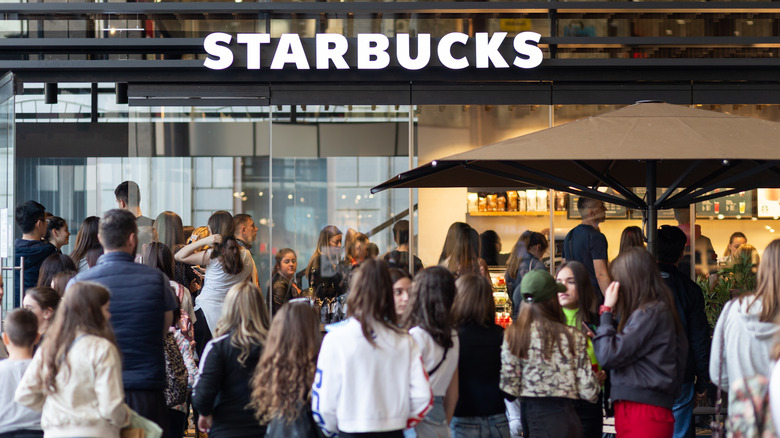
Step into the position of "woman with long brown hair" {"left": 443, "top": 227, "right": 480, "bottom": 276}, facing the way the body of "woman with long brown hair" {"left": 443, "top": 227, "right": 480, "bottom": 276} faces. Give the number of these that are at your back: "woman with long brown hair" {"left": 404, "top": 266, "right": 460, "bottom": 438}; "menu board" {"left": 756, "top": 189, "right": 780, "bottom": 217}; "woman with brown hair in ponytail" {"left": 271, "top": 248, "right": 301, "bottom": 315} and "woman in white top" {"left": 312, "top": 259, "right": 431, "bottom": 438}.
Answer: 2

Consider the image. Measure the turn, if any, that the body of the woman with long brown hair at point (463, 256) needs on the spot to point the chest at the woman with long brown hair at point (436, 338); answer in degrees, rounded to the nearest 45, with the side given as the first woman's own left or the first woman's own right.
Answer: approximately 180°

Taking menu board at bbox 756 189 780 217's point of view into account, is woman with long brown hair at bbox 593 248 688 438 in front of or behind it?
in front

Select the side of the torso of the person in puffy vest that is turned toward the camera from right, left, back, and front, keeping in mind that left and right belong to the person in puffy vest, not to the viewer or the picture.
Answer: back

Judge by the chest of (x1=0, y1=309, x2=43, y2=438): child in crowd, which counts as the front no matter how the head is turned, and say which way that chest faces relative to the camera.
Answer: away from the camera

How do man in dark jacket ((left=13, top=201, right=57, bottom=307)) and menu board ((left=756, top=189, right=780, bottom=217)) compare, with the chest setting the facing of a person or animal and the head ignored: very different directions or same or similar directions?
very different directions

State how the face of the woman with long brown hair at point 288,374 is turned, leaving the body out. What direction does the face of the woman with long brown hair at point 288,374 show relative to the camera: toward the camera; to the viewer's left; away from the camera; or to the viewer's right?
away from the camera

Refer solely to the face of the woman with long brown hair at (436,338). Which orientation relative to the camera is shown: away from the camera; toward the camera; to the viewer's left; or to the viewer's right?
away from the camera

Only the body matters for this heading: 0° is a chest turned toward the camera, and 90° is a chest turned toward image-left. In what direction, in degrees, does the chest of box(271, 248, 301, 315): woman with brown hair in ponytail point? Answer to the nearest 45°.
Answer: approximately 315°

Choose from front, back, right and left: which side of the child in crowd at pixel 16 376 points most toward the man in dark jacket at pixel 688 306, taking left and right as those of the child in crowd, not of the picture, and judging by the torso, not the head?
right

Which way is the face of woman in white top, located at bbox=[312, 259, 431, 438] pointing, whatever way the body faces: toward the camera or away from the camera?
away from the camera

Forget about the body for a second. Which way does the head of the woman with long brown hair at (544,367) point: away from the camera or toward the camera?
away from the camera

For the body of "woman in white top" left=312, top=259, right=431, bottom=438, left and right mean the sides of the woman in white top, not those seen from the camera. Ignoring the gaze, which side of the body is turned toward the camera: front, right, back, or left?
back

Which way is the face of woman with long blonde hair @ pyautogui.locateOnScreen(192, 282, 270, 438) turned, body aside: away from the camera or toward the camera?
away from the camera
